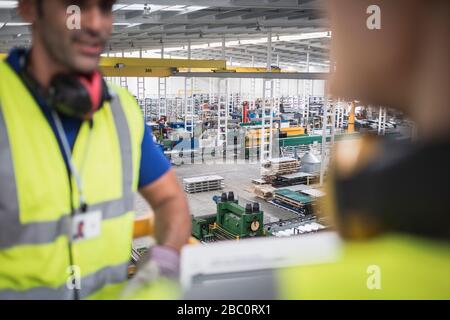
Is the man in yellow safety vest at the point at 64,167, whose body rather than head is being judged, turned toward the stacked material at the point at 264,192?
no

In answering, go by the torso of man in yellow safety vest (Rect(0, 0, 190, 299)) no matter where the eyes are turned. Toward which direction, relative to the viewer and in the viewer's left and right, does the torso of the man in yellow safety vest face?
facing the viewer and to the right of the viewer

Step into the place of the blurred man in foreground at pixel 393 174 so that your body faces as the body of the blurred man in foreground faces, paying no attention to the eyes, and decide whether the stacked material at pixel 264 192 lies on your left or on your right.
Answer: on your right

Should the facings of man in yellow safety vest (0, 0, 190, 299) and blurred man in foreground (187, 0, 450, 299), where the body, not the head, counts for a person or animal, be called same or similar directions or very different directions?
very different directions

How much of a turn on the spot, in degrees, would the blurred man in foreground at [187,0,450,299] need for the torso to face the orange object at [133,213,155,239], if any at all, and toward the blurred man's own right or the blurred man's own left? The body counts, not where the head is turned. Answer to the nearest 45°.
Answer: approximately 45° to the blurred man's own right

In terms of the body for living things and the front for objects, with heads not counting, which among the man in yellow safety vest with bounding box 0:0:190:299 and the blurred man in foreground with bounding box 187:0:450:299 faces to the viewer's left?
the blurred man in foreground

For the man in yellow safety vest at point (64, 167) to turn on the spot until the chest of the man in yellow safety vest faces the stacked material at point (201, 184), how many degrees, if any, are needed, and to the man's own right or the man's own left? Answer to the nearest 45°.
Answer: approximately 135° to the man's own left

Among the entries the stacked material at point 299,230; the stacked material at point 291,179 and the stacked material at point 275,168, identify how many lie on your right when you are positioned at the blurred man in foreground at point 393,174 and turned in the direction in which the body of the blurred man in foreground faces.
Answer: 3

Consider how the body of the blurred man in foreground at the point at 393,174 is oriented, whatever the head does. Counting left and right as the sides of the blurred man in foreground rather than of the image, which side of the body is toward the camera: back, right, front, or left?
left

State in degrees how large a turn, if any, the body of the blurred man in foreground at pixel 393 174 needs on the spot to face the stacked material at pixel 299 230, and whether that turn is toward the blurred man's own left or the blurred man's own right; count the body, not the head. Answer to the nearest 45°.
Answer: approximately 90° to the blurred man's own right

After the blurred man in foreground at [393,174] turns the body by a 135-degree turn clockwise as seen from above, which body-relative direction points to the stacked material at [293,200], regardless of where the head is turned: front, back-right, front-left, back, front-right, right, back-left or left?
front-left

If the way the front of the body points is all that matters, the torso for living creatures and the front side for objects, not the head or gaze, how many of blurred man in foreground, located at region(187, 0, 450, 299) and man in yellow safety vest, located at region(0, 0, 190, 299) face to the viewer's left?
1

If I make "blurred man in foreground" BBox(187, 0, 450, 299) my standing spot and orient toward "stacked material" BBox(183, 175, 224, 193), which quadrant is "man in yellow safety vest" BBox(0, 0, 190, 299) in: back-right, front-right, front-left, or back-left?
front-left

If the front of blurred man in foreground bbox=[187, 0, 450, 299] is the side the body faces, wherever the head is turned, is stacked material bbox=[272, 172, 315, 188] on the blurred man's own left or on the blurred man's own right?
on the blurred man's own right

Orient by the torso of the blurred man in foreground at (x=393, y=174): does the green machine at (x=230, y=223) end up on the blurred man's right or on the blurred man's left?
on the blurred man's right

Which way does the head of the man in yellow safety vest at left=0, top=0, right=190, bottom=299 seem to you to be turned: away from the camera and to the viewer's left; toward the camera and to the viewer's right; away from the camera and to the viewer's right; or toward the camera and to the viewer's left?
toward the camera and to the viewer's right

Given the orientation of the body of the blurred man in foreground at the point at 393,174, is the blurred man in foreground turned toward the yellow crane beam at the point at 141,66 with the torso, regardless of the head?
no

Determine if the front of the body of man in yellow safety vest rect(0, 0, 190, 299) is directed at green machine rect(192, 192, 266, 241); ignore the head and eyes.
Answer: no
